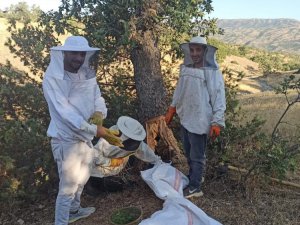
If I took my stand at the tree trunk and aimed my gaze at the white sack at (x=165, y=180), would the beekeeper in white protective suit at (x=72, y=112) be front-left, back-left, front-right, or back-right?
front-right

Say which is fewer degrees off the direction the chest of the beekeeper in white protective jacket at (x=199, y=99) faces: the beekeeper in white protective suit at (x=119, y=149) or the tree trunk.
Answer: the beekeeper in white protective suit

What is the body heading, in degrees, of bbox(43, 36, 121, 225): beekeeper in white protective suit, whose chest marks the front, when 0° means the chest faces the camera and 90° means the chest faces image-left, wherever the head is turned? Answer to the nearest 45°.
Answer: approximately 315°

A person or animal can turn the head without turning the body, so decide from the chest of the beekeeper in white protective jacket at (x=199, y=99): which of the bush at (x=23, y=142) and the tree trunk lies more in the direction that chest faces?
the bush

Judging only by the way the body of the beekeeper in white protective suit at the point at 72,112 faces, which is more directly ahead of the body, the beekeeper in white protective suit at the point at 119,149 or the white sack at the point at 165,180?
the white sack

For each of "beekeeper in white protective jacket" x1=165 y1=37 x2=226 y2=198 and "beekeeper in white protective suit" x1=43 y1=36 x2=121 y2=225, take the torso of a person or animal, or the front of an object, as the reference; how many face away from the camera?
0

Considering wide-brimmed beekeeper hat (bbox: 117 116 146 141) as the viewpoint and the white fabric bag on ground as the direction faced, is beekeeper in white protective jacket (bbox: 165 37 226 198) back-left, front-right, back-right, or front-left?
front-left

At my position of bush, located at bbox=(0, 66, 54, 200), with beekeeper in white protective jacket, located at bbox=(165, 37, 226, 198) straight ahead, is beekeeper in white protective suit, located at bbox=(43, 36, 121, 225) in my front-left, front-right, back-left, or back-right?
front-right

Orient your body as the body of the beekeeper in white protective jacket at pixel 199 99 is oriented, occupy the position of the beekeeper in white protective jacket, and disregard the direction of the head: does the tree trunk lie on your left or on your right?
on your right

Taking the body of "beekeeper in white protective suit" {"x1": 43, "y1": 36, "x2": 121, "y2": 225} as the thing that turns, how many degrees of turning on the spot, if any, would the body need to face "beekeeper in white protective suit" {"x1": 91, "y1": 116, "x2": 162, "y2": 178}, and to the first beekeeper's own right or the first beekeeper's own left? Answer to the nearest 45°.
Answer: approximately 90° to the first beekeeper's own left

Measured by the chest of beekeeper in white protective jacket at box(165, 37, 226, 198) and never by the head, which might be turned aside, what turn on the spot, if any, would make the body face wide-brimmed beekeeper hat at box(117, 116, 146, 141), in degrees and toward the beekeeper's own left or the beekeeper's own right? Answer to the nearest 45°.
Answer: approximately 45° to the beekeeper's own right

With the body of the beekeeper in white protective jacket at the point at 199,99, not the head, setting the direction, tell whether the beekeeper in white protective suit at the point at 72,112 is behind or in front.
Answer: in front

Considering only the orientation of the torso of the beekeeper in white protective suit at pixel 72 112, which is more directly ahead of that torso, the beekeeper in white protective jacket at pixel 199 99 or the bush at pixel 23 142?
the beekeeper in white protective jacket

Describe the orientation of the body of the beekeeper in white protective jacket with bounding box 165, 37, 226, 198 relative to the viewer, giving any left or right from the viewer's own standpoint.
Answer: facing the viewer and to the left of the viewer

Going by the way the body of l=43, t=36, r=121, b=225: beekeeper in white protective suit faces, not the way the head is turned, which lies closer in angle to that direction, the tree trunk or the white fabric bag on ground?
the white fabric bag on ground

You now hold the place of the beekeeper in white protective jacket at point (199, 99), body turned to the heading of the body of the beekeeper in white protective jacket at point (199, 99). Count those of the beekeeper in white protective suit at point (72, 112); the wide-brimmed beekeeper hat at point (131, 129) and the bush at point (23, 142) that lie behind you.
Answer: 0
